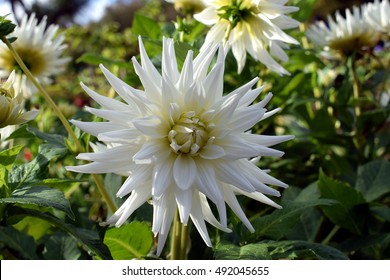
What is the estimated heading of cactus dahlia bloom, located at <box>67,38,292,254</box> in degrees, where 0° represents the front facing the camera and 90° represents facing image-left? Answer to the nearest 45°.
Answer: approximately 0°

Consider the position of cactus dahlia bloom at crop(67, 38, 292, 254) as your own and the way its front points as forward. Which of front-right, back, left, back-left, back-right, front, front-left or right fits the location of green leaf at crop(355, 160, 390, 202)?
back-left
